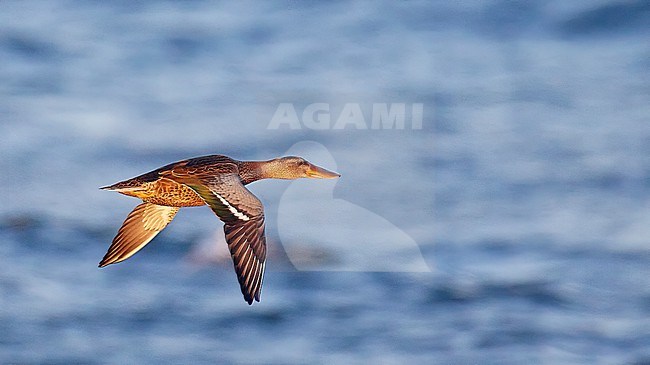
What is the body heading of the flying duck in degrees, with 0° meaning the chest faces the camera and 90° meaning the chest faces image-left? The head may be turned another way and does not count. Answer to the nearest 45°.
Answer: approximately 270°
